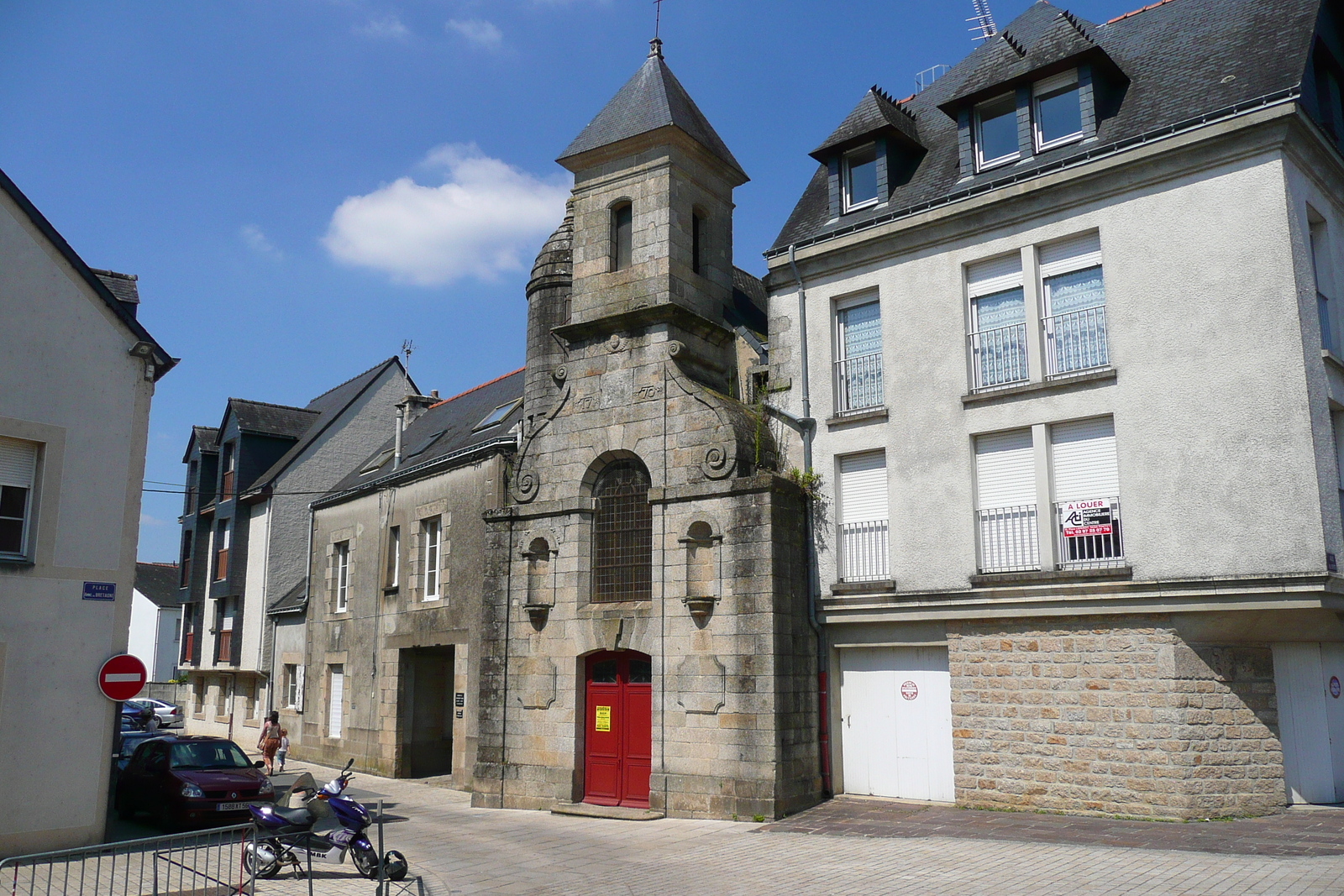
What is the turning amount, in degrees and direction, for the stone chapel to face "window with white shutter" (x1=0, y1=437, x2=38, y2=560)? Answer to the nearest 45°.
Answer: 0° — it already faces it

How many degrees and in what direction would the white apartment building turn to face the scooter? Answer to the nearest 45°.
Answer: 0° — it already faces it

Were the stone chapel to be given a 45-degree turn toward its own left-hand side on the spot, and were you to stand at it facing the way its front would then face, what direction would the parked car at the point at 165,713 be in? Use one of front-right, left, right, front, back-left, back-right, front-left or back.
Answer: back-right

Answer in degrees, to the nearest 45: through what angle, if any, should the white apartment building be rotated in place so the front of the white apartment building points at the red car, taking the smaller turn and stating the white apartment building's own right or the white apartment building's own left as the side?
approximately 45° to the white apartment building's own right

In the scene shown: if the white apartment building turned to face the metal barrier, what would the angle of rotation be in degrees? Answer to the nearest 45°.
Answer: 0° — it already faces it
